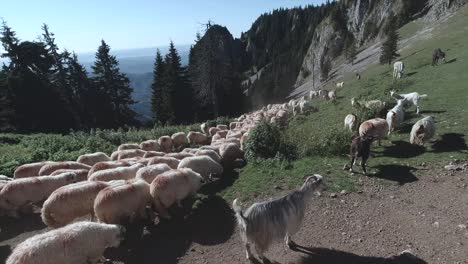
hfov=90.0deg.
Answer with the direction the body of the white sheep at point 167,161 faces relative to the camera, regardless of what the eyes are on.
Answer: to the viewer's right

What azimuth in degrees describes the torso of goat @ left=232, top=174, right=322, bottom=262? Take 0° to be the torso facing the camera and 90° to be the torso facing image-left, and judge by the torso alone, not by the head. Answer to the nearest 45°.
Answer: approximately 225°

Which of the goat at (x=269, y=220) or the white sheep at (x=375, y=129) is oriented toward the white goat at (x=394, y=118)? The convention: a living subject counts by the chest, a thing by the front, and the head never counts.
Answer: the goat
